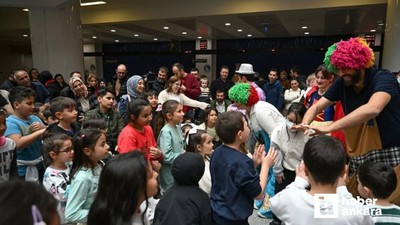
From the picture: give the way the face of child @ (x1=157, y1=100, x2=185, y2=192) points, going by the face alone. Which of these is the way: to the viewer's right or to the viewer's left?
to the viewer's right

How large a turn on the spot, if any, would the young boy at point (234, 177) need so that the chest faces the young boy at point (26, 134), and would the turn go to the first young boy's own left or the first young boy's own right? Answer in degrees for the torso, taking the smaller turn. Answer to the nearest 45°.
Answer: approximately 135° to the first young boy's own left

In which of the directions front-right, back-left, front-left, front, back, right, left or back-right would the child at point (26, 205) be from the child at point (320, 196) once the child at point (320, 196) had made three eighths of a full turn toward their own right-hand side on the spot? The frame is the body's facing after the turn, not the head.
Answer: right

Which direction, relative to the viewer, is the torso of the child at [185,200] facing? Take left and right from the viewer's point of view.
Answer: facing away from the viewer

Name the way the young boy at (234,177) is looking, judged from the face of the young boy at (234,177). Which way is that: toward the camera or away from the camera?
away from the camera

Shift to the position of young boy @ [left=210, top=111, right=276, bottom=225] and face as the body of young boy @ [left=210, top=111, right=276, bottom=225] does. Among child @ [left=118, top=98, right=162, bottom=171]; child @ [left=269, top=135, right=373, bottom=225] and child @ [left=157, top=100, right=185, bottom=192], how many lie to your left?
2

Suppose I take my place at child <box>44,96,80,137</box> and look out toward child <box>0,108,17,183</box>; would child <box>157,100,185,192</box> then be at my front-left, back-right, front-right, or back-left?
back-left

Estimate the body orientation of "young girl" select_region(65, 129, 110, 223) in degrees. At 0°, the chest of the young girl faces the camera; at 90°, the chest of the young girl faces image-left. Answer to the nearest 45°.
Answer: approximately 270°
